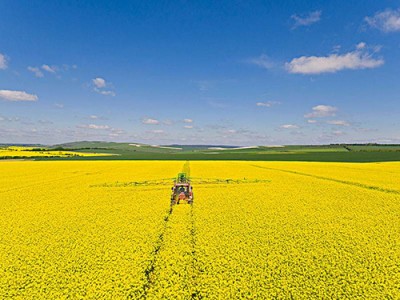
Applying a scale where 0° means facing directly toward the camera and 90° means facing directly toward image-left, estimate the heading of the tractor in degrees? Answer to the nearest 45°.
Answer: approximately 0°
